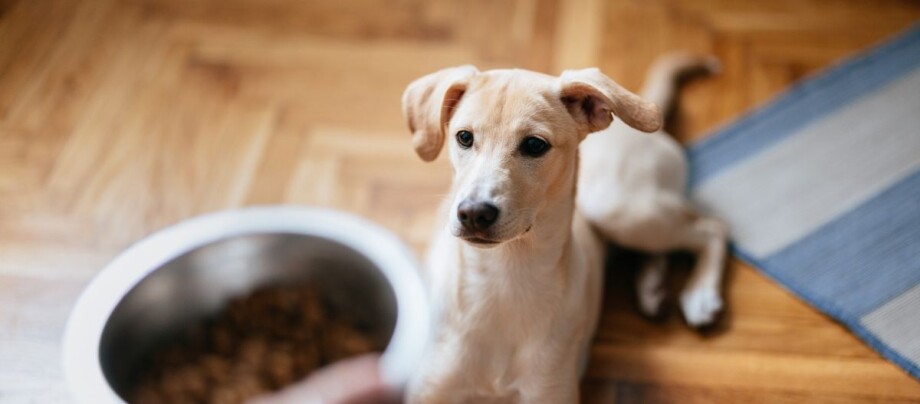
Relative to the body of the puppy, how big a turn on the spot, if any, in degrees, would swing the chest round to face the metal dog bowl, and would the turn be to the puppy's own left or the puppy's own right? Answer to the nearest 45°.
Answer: approximately 45° to the puppy's own right

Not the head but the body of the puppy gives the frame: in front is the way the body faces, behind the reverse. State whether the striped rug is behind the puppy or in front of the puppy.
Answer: behind

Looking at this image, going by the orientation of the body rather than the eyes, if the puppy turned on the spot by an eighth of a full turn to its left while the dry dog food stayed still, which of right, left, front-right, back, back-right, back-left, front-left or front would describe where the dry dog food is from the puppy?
right

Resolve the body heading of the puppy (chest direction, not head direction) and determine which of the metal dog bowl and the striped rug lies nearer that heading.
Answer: the metal dog bowl

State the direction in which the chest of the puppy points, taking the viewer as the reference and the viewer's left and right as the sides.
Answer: facing the viewer and to the left of the viewer
